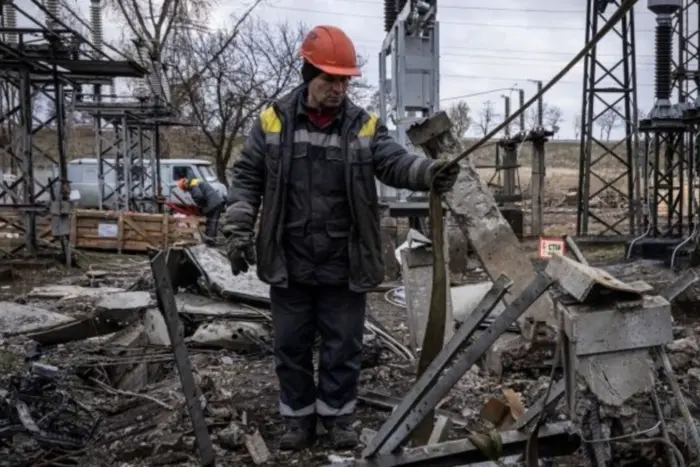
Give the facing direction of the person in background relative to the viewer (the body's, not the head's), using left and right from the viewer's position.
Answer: facing to the left of the viewer

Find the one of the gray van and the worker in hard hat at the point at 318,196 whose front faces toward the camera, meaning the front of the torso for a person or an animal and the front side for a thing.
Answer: the worker in hard hat

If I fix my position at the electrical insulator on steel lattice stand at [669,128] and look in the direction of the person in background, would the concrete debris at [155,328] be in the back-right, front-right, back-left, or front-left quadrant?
front-left

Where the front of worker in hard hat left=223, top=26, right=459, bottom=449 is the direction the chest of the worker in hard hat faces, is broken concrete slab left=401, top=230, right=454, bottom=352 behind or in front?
behind

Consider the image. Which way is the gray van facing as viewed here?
to the viewer's right

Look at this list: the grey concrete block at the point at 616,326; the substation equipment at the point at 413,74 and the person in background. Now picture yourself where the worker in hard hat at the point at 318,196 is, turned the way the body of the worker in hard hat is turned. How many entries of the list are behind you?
2

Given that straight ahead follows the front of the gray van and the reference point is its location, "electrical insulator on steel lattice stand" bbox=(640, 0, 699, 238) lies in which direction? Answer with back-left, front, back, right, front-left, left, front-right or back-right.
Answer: front-right

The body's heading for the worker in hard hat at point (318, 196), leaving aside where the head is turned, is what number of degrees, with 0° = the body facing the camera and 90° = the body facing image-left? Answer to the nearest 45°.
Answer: approximately 0°

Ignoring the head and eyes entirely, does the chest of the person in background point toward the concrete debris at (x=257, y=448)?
no

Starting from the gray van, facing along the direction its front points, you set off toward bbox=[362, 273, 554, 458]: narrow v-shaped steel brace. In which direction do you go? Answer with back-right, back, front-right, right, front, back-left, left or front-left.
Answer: right

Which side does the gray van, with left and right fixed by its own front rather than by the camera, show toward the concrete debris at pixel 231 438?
right

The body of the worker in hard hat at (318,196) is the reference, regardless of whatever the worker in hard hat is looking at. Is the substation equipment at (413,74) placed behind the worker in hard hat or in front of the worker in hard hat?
behind

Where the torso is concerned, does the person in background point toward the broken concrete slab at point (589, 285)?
no

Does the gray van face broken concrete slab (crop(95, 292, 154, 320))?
no

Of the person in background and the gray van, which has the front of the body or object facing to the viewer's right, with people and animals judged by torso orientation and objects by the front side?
the gray van

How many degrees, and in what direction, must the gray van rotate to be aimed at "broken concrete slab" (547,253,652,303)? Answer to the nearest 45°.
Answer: approximately 90° to its right

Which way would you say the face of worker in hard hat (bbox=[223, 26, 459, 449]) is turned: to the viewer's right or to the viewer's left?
to the viewer's right
